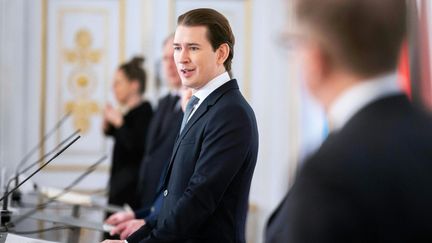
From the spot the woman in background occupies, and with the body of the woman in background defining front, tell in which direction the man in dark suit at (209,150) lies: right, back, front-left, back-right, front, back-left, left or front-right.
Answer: left

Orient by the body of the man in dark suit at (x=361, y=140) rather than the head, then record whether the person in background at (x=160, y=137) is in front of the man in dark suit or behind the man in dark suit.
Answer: in front

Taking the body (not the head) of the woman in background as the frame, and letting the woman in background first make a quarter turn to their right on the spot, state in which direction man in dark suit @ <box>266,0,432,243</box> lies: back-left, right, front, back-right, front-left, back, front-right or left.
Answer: back

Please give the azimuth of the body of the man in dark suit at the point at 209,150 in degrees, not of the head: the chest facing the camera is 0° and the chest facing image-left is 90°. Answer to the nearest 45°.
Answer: approximately 45°

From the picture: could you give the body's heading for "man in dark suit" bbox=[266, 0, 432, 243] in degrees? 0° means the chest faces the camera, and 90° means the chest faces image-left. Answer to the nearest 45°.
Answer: approximately 135°

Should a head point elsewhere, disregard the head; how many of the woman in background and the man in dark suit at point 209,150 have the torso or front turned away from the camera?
0

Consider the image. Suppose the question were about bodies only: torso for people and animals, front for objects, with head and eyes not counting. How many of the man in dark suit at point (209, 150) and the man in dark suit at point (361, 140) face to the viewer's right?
0

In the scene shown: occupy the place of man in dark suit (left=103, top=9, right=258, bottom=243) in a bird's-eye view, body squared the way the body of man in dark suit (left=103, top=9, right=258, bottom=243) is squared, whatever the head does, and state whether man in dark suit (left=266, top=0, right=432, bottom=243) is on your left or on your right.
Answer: on your left

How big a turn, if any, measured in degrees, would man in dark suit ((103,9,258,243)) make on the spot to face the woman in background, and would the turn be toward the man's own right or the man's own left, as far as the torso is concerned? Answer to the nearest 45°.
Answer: approximately 135° to the man's own right

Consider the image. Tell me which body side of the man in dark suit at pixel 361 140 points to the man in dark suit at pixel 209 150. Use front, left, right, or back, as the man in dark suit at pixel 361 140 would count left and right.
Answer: front

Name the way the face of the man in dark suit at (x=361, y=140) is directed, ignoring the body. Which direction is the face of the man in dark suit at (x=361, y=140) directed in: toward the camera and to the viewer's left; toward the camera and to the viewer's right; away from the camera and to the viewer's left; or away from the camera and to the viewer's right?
away from the camera and to the viewer's left

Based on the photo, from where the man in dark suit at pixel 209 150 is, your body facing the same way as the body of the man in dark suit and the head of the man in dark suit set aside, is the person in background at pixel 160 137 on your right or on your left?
on your right
